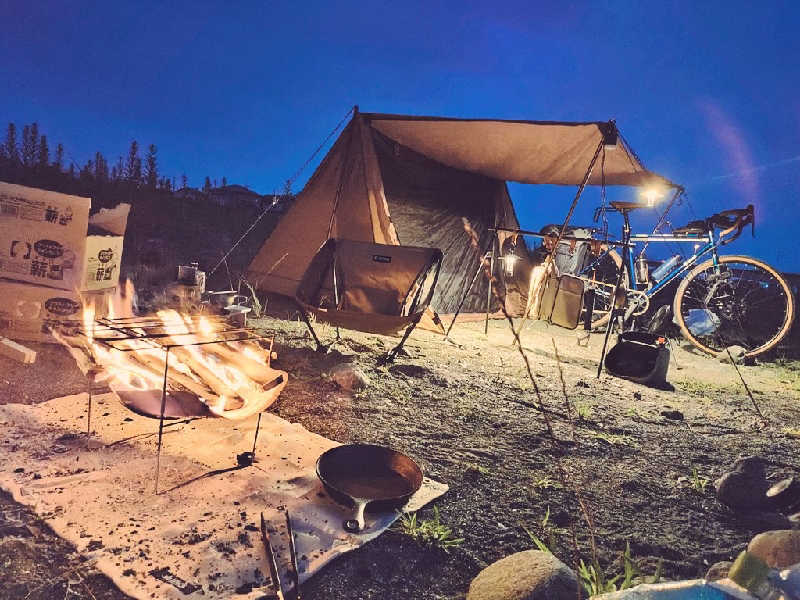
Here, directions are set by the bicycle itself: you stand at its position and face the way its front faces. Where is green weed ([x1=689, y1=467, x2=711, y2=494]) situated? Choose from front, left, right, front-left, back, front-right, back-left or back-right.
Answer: front-right

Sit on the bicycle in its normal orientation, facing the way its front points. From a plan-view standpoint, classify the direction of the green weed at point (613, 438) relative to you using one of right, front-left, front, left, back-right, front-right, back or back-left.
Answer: front-right

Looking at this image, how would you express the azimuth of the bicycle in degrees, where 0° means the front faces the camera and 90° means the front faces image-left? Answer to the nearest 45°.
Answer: approximately 315°

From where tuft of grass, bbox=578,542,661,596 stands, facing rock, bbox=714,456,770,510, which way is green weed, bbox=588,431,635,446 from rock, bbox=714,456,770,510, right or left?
left
